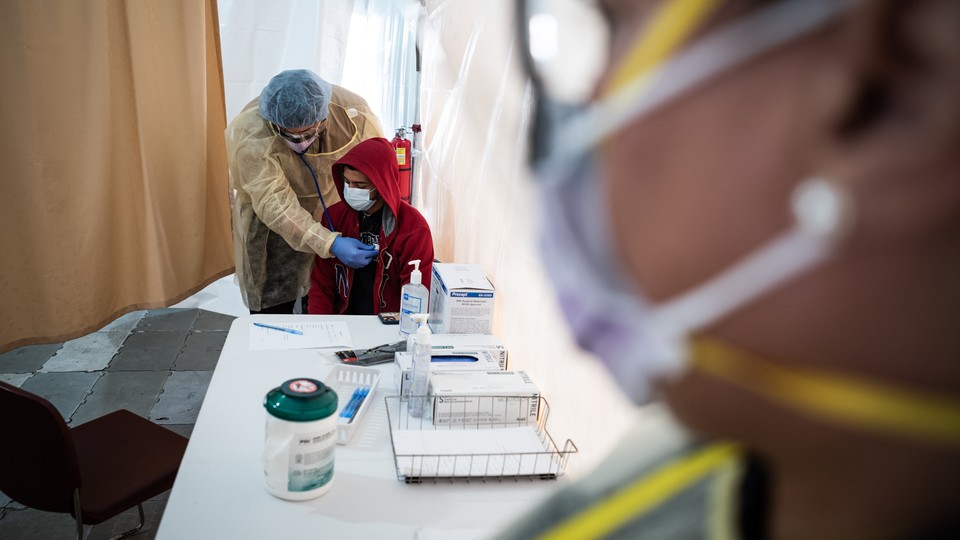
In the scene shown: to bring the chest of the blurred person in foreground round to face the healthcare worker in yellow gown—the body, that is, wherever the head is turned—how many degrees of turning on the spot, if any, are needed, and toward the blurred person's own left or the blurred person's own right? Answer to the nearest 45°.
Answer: approximately 45° to the blurred person's own right

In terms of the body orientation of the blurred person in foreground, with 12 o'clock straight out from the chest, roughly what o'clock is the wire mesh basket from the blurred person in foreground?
The wire mesh basket is roughly at 2 o'clock from the blurred person in foreground.

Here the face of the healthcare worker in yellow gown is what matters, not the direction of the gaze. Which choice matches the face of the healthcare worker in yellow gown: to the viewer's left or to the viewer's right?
to the viewer's right

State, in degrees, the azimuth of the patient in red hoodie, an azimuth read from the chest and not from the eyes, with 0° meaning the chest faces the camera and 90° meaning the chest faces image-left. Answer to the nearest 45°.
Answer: approximately 45°

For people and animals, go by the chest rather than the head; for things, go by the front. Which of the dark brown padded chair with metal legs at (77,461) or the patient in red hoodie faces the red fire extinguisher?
the dark brown padded chair with metal legs

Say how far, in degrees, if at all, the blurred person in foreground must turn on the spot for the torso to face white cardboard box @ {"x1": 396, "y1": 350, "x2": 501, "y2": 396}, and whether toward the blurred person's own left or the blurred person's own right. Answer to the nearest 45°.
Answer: approximately 45° to the blurred person's own right

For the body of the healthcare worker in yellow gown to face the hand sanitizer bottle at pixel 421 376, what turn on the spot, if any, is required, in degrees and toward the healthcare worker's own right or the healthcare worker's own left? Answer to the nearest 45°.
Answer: approximately 45° to the healthcare worker's own right

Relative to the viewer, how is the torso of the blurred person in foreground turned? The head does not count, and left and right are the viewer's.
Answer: facing to the left of the viewer

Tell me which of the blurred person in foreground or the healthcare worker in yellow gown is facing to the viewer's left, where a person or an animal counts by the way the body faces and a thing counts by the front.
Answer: the blurred person in foreground

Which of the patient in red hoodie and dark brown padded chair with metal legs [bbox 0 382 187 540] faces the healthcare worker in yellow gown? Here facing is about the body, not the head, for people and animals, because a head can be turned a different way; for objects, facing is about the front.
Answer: the dark brown padded chair with metal legs

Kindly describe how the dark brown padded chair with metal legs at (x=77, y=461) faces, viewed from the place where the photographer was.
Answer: facing away from the viewer and to the right of the viewer
